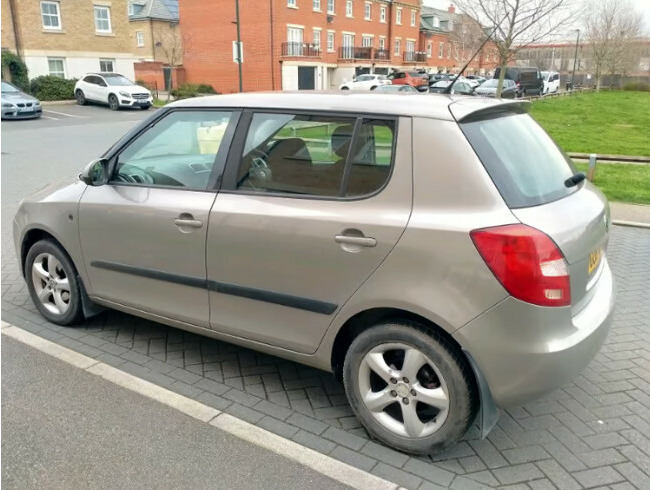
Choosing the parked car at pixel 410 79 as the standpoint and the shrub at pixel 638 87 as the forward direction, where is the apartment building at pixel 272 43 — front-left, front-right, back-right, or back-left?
back-left

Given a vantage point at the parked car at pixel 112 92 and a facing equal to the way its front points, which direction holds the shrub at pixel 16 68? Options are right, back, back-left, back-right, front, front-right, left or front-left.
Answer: back

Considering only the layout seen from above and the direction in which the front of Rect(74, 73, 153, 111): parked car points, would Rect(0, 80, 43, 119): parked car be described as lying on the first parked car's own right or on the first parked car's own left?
on the first parked car's own right

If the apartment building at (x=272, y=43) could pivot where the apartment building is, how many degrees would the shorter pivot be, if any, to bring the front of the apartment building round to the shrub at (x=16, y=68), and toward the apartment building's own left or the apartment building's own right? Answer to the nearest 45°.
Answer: approximately 90° to the apartment building's own right

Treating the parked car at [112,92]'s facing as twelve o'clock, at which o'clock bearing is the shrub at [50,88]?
The shrub is roughly at 6 o'clock from the parked car.

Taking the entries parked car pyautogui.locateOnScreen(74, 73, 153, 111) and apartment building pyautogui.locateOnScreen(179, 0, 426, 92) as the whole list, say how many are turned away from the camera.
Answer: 0
